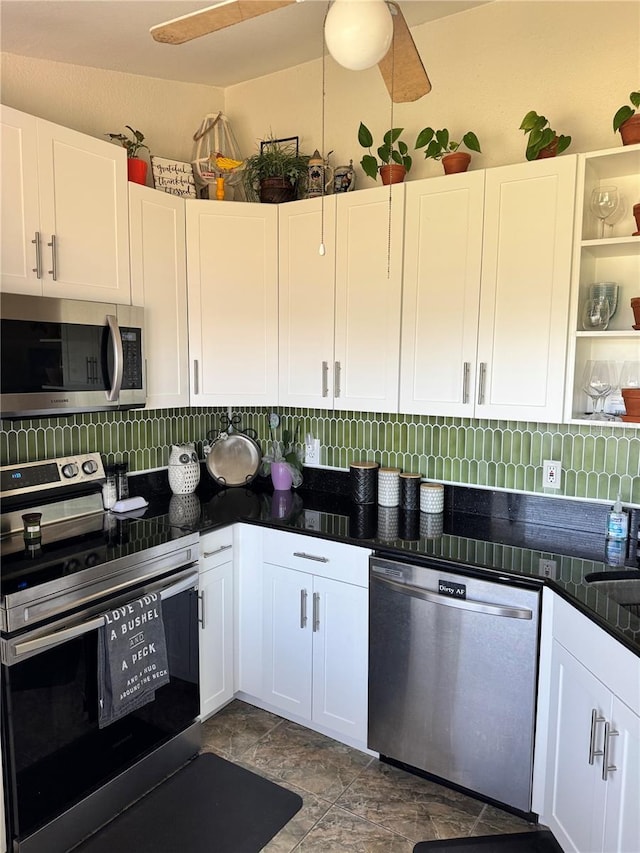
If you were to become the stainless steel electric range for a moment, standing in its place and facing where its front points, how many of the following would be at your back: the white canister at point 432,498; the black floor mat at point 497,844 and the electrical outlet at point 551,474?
0

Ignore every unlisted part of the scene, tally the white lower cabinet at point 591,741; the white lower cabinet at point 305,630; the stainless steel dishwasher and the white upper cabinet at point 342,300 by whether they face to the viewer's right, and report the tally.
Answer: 0

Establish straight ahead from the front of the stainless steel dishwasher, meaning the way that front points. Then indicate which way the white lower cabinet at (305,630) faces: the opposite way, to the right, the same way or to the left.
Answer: the same way

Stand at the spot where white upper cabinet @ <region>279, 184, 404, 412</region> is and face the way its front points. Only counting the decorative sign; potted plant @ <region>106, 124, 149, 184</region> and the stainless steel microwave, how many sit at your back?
0

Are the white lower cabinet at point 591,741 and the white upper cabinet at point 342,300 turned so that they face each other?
no

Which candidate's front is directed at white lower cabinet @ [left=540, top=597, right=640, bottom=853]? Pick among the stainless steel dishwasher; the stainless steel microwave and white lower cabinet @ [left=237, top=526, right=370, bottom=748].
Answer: the stainless steel microwave

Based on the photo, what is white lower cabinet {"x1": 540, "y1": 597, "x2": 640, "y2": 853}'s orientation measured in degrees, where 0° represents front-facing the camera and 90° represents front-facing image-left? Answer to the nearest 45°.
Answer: approximately 45°

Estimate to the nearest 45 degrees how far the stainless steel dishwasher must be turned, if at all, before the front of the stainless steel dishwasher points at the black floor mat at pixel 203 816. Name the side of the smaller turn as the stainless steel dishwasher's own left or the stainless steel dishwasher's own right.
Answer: approximately 45° to the stainless steel dishwasher's own right

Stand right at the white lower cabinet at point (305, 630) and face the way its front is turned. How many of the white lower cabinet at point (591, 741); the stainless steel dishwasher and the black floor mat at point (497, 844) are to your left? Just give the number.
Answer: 3

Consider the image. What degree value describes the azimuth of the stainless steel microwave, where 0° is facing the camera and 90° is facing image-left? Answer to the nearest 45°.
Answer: approximately 315°

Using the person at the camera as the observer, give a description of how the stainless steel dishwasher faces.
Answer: facing the viewer and to the left of the viewer

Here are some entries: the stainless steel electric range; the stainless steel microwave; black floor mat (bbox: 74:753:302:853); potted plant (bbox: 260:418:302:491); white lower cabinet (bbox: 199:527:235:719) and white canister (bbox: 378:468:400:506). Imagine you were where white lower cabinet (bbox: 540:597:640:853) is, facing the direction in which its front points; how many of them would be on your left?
0

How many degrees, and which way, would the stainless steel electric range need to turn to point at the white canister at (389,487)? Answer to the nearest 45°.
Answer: approximately 45° to its left

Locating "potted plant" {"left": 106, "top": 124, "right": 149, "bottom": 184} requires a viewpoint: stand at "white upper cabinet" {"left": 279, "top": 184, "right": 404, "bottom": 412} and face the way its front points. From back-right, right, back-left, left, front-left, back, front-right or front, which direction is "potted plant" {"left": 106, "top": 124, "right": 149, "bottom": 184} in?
front-right

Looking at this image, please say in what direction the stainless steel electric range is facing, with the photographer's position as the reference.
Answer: facing the viewer and to the right of the viewer
